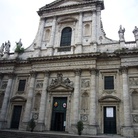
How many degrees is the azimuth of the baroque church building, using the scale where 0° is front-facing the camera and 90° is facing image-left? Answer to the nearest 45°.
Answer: approximately 0°
